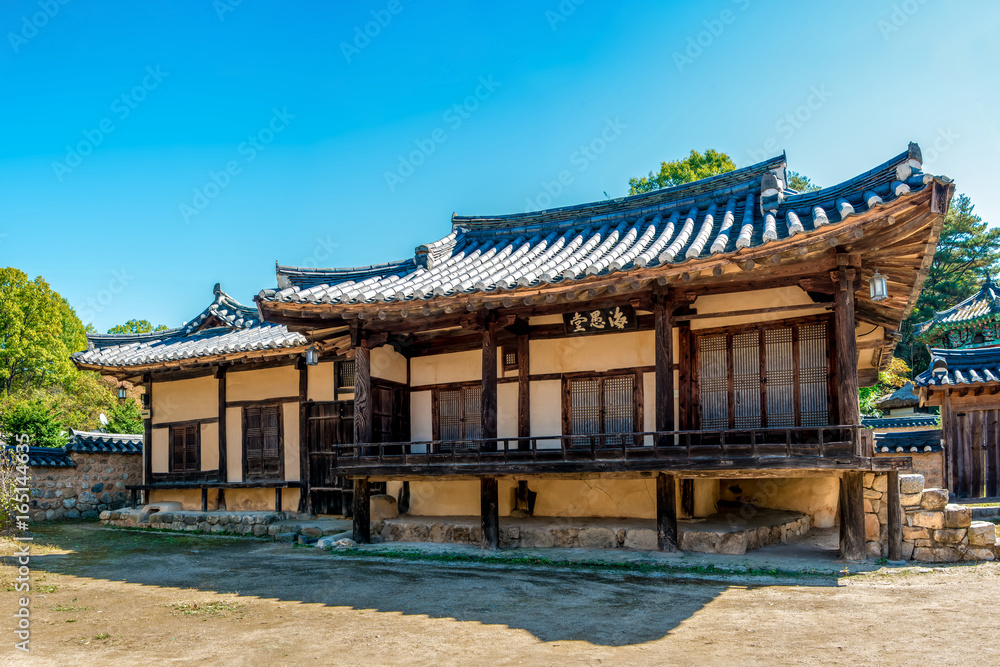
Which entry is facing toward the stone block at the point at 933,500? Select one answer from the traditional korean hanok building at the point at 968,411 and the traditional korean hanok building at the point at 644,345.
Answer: the traditional korean hanok building at the point at 968,411

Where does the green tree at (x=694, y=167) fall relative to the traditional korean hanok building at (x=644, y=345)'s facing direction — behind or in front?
behind

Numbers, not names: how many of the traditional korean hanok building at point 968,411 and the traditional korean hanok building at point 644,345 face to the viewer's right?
0

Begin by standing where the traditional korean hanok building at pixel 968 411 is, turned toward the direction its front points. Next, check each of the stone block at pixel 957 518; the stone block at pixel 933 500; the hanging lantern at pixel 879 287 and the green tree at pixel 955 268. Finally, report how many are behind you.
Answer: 1

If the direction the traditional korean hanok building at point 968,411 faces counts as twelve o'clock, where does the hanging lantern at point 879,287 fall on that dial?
The hanging lantern is roughly at 12 o'clock from the traditional korean hanok building.

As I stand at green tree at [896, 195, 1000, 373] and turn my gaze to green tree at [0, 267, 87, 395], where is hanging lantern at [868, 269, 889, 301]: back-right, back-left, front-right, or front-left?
front-left

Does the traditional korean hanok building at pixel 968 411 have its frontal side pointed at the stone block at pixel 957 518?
yes

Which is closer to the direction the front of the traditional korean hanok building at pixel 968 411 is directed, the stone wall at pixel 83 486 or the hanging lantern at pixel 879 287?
the hanging lantern

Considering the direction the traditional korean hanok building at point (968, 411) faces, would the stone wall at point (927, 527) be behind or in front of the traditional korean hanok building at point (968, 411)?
in front

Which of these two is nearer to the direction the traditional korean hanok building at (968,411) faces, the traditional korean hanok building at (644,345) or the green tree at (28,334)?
the traditional korean hanok building

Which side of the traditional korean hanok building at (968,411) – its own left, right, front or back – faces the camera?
front

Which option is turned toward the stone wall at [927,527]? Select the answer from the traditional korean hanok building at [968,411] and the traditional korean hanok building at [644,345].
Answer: the traditional korean hanok building at [968,411]

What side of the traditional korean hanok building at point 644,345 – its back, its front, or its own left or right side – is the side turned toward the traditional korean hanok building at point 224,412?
right
